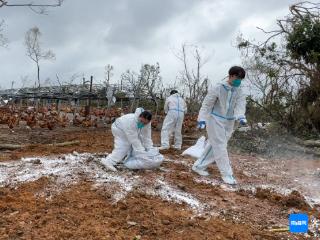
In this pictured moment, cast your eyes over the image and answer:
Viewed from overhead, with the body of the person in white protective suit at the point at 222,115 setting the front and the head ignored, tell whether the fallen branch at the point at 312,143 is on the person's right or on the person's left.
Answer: on the person's left
